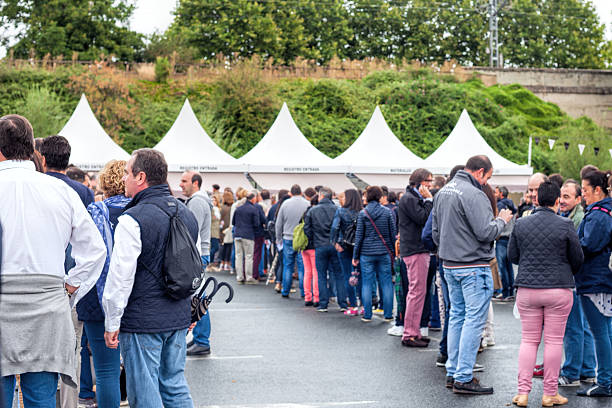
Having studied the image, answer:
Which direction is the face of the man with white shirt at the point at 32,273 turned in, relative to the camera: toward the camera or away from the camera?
away from the camera

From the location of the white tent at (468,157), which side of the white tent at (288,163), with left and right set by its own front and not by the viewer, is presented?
left

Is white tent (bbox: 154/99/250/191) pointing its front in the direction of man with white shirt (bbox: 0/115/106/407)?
yes

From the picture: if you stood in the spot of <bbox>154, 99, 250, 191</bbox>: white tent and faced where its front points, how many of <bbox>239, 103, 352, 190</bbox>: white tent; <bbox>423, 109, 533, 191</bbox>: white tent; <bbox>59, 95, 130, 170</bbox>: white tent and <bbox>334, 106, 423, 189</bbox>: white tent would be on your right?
1

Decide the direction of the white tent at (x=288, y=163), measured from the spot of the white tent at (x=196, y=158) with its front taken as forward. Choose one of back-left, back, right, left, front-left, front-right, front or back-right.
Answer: left

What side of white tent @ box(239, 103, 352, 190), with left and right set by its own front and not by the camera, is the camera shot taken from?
front

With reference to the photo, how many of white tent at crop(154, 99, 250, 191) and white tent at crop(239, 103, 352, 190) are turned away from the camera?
0

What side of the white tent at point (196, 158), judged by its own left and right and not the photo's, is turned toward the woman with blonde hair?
front

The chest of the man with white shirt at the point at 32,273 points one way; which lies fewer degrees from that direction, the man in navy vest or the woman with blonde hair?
the woman with blonde hair

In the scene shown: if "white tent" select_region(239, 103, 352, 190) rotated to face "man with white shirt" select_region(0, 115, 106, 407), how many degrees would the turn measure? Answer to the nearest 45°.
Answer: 0° — it already faces them

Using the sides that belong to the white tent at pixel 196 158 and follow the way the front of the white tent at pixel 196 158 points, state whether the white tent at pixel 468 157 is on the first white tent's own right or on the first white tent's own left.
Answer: on the first white tent's own left

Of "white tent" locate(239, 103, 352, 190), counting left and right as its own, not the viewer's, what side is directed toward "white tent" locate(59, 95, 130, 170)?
right

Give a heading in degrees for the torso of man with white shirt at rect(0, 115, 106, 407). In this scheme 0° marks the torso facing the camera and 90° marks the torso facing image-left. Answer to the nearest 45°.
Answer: approximately 180°

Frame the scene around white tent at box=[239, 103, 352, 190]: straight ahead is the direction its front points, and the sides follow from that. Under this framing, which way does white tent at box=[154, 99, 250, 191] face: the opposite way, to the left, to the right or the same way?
the same way

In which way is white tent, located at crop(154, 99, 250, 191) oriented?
toward the camera

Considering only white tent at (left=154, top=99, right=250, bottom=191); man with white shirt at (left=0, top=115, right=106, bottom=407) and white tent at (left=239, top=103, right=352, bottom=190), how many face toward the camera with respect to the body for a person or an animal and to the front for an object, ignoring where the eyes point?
2

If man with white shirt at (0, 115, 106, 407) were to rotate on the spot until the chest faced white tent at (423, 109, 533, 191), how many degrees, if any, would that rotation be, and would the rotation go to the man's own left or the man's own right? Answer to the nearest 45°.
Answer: approximately 45° to the man's own right

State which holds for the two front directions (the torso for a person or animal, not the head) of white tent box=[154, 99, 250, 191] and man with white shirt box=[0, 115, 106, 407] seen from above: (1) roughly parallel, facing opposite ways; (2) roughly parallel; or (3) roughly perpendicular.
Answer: roughly parallel, facing opposite ways

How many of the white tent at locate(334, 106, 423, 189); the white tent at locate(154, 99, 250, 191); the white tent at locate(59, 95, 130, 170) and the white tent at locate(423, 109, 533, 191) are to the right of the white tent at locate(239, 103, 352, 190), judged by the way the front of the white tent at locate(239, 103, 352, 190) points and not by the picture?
2
